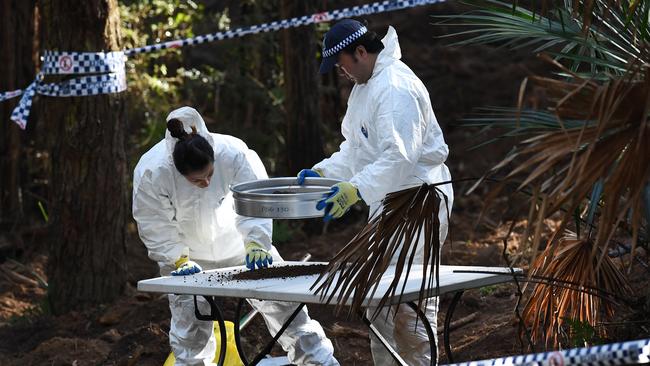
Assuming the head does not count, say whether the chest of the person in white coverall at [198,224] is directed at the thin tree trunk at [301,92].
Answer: no

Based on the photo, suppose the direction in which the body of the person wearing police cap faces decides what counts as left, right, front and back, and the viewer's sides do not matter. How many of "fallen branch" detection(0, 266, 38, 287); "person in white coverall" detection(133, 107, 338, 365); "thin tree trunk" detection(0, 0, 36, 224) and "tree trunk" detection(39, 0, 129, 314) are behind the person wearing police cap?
0

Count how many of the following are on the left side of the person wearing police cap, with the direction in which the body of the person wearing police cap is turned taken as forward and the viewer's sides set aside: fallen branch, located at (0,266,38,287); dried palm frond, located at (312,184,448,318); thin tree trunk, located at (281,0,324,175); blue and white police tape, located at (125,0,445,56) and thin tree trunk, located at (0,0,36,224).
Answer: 1

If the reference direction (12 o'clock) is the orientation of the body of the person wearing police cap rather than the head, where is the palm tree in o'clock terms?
The palm tree is roughly at 8 o'clock from the person wearing police cap.

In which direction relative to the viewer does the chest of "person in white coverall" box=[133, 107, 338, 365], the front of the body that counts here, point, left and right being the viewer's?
facing the viewer and to the right of the viewer

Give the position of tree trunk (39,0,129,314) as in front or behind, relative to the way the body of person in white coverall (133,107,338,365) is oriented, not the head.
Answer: behind

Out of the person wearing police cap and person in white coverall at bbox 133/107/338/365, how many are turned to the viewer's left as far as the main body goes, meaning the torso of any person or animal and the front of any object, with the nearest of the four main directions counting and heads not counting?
1

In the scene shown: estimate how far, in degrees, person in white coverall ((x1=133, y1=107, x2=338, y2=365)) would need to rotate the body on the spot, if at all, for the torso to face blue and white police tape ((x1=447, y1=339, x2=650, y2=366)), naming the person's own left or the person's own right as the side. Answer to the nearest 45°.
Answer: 0° — they already face it

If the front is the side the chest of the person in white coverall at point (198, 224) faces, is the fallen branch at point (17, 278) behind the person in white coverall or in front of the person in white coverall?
behind

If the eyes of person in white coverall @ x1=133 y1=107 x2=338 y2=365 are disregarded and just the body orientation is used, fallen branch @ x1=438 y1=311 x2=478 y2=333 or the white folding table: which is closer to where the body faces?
the white folding table

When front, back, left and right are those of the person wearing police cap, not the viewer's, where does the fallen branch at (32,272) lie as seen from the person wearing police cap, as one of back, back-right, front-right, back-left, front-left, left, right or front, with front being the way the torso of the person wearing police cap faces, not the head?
front-right

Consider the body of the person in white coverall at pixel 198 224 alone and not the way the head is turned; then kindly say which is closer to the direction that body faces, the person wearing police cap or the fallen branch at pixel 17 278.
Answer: the person wearing police cap

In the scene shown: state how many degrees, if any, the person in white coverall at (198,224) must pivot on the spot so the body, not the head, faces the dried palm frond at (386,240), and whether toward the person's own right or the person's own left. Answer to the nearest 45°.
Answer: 0° — they already face it

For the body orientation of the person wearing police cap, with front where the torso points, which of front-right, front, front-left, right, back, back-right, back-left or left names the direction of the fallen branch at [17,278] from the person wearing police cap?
front-right

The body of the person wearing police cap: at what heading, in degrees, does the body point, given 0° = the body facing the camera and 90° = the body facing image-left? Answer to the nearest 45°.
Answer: approximately 90°
